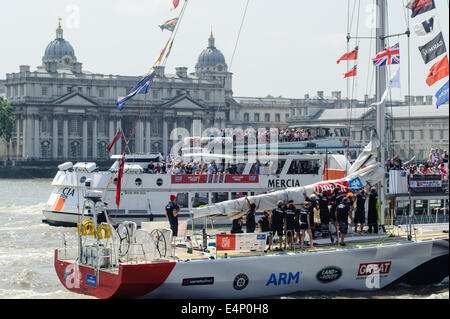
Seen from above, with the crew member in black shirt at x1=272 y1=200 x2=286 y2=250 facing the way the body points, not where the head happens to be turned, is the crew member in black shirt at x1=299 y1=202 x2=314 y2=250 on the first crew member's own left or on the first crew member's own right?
on the first crew member's own right

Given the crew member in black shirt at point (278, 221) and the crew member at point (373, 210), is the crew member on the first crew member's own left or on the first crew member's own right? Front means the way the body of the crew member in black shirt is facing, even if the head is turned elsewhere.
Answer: on the first crew member's own right

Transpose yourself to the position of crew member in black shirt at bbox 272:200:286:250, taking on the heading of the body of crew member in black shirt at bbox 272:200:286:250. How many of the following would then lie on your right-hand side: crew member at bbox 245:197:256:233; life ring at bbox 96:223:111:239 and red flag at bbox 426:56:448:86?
1

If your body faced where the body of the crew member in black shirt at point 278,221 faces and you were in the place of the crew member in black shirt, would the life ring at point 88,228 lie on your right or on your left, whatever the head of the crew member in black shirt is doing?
on your left

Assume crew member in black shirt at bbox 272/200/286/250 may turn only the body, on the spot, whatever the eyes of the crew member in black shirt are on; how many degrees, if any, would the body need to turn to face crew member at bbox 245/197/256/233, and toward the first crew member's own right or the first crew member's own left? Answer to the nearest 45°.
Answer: approximately 45° to the first crew member's own left

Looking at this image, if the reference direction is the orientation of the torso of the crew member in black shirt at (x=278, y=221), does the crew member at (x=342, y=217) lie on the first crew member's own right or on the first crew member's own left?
on the first crew member's own right

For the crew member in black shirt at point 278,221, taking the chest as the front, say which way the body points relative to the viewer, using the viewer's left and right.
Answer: facing away from the viewer

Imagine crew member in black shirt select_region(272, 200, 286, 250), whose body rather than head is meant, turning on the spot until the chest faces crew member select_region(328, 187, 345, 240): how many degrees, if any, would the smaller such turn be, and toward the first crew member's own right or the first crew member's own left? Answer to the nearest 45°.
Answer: approximately 45° to the first crew member's own right

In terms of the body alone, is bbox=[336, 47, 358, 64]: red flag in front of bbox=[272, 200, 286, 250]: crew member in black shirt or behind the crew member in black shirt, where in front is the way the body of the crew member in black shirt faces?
in front

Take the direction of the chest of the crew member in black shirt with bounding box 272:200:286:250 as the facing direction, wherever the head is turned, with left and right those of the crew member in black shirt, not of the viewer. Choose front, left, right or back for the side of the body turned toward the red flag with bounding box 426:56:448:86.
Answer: right

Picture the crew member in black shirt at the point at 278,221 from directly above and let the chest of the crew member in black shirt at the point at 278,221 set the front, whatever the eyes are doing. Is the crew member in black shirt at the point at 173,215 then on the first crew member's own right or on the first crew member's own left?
on the first crew member's own left
